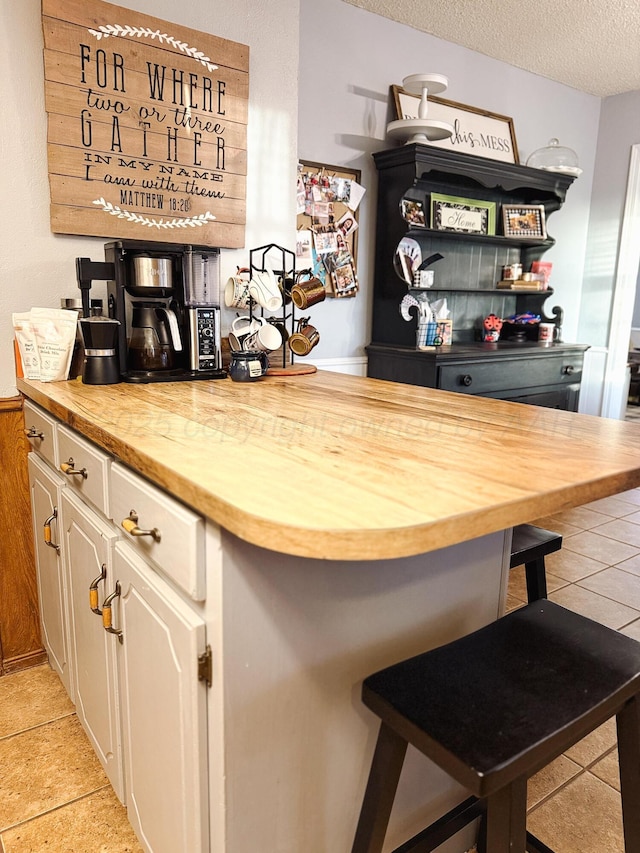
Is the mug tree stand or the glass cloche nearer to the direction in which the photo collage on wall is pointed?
the mug tree stand

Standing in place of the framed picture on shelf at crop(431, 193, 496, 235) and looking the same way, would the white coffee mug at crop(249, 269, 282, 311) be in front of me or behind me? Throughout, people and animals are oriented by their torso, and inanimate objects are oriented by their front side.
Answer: in front

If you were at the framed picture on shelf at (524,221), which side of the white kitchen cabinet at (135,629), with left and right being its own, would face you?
back

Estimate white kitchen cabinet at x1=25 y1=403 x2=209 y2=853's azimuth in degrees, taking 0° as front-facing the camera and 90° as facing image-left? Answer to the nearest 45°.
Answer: approximately 45°

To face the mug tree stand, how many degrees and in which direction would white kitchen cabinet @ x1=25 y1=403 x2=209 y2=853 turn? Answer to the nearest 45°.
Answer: approximately 180°
